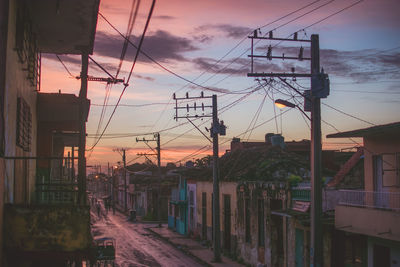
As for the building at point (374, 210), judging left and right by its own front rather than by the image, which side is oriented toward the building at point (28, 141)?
front

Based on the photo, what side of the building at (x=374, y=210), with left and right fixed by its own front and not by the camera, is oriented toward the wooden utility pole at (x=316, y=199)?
front

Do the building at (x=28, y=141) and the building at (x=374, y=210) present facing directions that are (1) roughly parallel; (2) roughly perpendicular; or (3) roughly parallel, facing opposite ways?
roughly parallel, facing opposite ways

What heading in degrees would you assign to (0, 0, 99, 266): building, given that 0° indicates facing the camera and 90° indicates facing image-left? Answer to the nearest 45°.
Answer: approximately 270°

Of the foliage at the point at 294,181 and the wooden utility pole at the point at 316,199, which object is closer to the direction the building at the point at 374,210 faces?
the wooden utility pole

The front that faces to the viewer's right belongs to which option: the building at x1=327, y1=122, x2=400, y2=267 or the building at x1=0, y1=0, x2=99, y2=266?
the building at x1=0, y1=0, x2=99, y2=266

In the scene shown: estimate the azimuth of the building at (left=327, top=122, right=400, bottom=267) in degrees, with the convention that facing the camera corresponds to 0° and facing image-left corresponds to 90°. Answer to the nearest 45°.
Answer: approximately 45°

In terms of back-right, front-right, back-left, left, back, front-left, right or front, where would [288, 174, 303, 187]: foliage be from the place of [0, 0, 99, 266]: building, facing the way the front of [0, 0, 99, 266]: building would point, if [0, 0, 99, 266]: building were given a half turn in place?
back-right

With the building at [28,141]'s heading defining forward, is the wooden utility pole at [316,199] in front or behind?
in front
